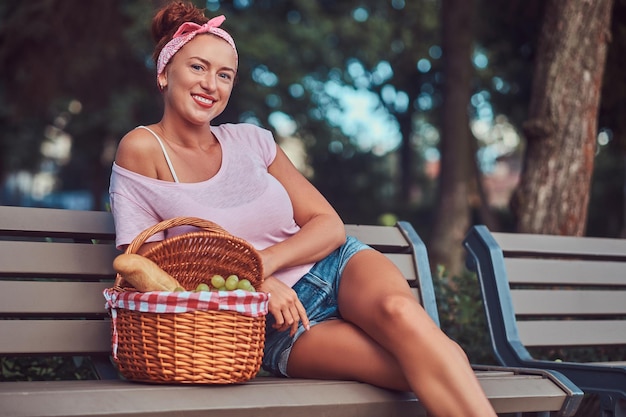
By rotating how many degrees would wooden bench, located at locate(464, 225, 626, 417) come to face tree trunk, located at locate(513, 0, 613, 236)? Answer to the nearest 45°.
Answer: approximately 135° to its left

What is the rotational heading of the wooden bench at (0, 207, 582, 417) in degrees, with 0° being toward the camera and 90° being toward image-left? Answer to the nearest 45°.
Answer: approximately 315°

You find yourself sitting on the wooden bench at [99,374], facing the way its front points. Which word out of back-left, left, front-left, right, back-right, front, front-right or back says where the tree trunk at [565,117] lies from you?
left

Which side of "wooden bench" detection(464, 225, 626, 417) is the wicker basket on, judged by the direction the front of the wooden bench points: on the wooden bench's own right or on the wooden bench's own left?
on the wooden bench's own right

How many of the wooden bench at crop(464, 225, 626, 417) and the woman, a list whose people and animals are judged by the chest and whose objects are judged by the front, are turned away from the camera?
0

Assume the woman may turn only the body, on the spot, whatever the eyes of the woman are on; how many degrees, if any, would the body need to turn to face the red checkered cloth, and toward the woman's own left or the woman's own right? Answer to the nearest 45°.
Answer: approximately 45° to the woman's own right

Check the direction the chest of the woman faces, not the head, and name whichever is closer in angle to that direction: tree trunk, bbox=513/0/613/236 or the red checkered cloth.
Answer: the red checkered cloth

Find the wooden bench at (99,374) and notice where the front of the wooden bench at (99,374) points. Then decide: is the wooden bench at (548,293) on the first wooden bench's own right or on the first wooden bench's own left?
on the first wooden bench's own left

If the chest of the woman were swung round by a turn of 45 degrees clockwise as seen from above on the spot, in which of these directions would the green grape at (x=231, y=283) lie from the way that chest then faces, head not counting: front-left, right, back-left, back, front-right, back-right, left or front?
front

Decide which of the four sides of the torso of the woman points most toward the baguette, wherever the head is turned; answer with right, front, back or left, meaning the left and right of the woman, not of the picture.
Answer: right

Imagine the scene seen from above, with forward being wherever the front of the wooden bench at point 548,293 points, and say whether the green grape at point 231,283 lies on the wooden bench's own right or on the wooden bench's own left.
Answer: on the wooden bench's own right
